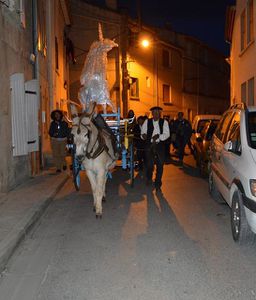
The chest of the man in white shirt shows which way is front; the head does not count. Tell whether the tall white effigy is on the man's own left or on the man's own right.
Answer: on the man's own right

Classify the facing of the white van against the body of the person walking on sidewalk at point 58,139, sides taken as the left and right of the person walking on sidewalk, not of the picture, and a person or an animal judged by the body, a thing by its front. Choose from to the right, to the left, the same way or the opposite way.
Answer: the same way

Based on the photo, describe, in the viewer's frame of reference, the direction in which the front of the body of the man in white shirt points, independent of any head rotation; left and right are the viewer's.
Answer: facing the viewer

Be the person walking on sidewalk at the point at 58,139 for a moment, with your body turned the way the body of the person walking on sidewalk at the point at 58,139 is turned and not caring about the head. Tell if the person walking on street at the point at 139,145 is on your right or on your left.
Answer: on your left

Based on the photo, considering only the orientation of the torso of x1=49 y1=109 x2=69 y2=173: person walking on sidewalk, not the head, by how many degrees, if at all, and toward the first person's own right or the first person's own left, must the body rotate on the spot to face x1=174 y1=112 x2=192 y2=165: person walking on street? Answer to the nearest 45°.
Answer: approximately 135° to the first person's own left

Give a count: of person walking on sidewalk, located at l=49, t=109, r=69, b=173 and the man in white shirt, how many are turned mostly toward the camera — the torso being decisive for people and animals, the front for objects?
2

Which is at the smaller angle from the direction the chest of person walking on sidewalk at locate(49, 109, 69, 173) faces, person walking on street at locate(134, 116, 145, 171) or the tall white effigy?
the tall white effigy

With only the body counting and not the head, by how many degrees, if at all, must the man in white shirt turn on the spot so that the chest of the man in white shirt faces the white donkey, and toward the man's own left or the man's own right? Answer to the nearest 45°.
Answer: approximately 45° to the man's own right

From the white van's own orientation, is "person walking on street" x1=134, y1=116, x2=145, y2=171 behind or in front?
behind

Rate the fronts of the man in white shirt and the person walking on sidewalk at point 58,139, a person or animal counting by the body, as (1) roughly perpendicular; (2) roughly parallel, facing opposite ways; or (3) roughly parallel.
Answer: roughly parallel

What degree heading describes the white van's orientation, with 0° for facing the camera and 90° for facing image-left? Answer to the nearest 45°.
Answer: approximately 315°

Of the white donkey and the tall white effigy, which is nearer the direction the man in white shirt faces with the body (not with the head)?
the white donkey

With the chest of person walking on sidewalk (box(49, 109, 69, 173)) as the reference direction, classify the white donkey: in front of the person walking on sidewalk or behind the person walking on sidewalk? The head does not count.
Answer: in front
